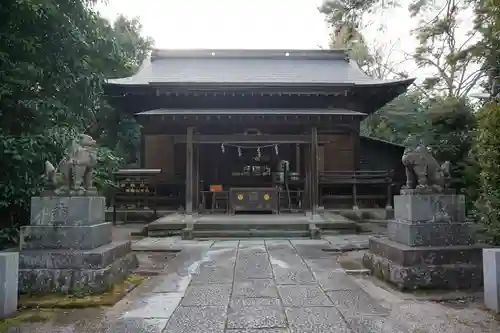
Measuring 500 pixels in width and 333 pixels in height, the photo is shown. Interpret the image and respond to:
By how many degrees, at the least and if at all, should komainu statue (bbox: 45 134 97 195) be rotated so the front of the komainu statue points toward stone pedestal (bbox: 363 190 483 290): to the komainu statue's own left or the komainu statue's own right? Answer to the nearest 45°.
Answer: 0° — it already faces it

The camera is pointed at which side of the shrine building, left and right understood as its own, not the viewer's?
front

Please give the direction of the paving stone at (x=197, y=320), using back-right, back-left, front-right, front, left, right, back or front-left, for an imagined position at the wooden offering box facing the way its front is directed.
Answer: front

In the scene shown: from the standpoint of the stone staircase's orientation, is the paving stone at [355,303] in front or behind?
in front

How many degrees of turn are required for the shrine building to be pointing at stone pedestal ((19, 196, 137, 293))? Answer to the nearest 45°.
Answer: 0° — it already faces it

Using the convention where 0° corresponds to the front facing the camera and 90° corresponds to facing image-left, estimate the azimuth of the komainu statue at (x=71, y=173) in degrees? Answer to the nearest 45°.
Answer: approximately 315°

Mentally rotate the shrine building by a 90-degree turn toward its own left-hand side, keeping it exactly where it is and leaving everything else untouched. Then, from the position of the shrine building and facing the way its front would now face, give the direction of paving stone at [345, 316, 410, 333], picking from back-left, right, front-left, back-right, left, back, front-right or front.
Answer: right

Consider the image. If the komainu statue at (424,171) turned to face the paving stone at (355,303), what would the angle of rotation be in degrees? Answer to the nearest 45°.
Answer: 0° — it already faces it

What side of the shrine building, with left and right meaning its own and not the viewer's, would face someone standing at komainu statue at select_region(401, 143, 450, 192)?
front

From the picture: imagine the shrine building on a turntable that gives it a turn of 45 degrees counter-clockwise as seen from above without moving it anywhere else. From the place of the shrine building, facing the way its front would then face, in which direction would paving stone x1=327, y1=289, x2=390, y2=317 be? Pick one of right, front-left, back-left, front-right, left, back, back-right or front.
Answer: front-right

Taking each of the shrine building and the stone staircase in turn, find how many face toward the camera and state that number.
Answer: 2

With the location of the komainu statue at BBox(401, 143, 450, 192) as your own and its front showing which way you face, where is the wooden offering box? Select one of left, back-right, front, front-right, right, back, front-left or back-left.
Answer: right

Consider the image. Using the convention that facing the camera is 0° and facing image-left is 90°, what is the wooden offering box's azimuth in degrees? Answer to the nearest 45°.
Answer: approximately 0°

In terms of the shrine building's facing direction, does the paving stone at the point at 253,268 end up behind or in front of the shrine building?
in front

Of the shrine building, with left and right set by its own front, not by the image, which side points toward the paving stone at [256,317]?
front

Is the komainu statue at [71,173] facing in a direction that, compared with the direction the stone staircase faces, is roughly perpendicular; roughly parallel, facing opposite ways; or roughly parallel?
roughly perpendicular
